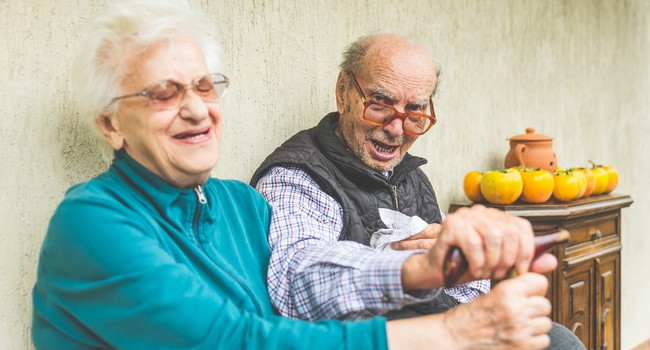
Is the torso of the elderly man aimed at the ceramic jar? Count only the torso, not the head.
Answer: no

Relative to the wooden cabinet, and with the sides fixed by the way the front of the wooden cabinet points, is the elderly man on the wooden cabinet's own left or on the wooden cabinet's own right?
on the wooden cabinet's own right

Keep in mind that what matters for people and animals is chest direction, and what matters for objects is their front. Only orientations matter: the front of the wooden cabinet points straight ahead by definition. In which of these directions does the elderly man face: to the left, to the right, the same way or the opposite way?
the same way

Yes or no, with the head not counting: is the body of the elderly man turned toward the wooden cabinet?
no

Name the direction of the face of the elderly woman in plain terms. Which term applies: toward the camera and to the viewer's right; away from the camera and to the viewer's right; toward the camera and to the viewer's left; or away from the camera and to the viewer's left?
toward the camera and to the viewer's right

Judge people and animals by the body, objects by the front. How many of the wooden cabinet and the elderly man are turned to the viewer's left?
0

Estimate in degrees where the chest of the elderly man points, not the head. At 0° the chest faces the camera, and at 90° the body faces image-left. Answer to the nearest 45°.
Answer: approximately 315°

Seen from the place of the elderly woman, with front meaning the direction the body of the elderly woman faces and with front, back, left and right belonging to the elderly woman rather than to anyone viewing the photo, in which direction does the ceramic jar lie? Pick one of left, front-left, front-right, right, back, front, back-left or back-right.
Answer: left

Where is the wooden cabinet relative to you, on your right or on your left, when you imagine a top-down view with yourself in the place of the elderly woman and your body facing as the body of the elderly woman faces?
on your left

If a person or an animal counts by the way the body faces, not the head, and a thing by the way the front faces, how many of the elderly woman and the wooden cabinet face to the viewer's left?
0
